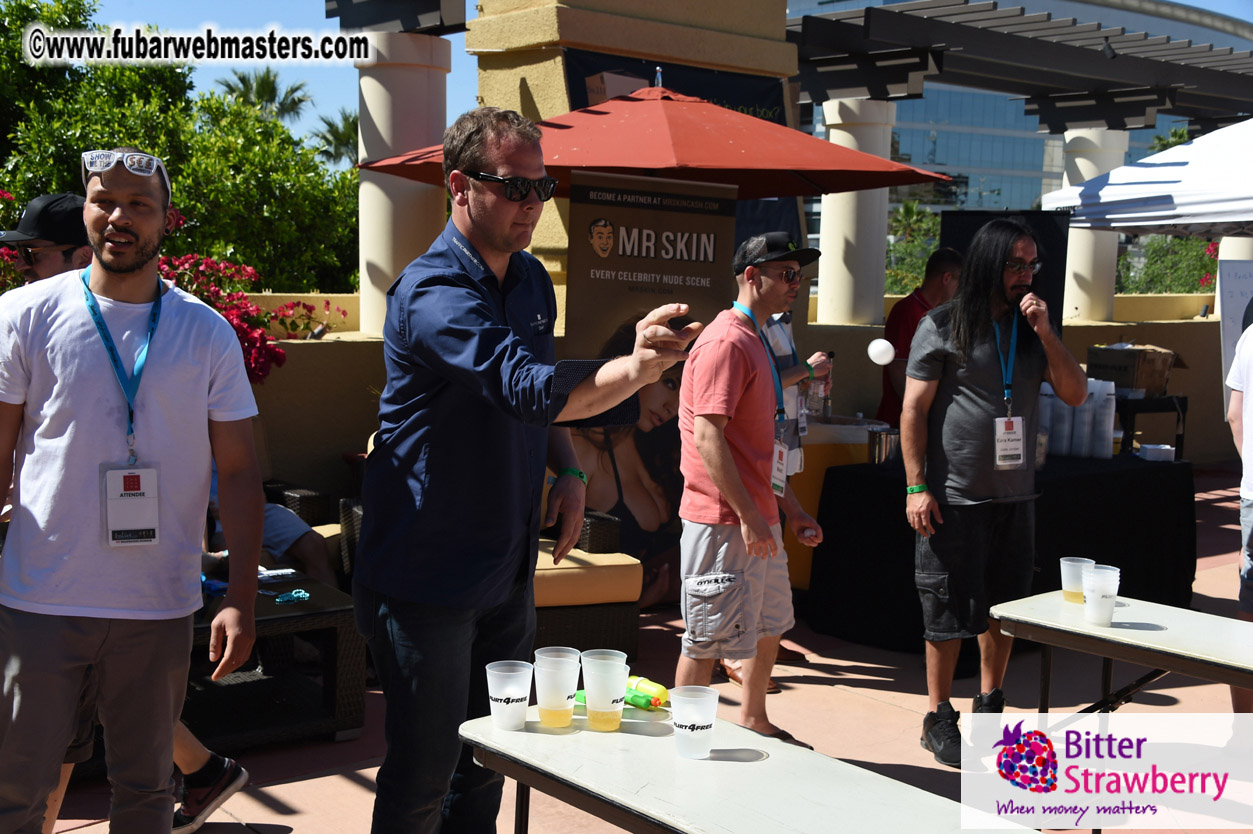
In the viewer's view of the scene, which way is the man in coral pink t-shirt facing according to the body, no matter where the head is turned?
to the viewer's right

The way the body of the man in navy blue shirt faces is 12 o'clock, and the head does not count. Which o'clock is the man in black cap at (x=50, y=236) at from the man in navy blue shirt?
The man in black cap is roughly at 6 o'clock from the man in navy blue shirt.

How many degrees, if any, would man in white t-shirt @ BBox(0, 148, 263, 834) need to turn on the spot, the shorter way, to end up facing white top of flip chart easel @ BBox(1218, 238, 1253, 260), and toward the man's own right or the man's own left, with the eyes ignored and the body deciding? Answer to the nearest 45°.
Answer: approximately 135° to the man's own left

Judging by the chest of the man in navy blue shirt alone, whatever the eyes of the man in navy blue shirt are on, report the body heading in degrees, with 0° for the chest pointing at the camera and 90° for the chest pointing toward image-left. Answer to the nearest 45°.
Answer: approximately 315°

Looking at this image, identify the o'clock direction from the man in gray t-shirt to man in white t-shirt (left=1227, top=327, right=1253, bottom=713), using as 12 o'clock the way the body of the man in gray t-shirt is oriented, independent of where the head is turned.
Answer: The man in white t-shirt is roughly at 10 o'clock from the man in gray t-shirt.

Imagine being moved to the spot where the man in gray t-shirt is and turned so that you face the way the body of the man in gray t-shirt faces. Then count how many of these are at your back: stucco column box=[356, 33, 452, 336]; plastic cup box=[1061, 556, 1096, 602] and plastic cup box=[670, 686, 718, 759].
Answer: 1

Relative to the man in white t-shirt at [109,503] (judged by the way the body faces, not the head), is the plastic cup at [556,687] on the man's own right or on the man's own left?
on the man's own left

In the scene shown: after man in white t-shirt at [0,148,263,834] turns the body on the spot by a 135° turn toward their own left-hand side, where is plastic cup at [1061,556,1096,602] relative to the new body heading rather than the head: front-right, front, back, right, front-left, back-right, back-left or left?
front-right

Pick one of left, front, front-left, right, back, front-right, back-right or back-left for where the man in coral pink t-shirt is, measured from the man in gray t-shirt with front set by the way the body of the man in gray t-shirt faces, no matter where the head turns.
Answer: right

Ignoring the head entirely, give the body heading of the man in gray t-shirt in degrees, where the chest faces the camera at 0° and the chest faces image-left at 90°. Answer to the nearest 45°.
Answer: approximately 315°

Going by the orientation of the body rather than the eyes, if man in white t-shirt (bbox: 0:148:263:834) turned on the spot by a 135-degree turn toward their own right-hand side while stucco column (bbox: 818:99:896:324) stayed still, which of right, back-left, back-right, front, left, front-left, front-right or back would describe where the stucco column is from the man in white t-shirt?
right
